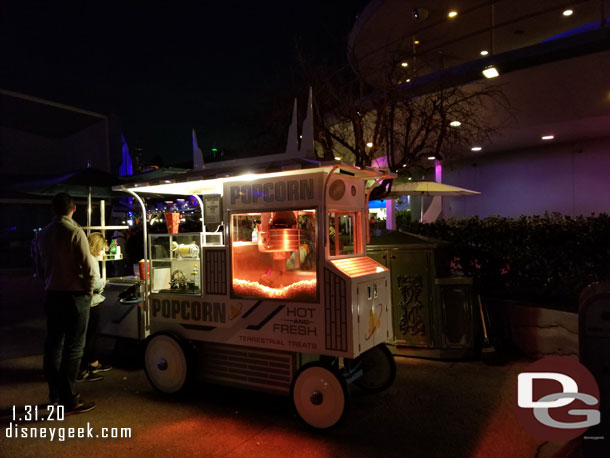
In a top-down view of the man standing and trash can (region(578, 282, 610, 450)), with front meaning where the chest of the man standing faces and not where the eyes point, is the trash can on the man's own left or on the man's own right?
on the man's own right

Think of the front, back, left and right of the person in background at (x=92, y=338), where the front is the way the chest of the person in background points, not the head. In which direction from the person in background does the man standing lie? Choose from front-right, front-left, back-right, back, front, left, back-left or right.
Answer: right

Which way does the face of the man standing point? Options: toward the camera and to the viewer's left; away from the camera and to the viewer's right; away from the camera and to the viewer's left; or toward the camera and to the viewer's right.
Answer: away from the camera and to the viewer's right

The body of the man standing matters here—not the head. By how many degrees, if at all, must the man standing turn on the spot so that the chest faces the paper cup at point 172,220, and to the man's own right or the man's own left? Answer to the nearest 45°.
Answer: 0° — they already face it

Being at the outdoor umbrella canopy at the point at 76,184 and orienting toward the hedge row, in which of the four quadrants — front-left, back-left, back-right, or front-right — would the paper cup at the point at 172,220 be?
front-right

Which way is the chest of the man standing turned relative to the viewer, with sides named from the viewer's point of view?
facing away from the viewer and to the right of the viewer

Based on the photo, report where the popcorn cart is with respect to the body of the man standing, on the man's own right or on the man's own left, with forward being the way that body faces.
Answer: on the man's own right

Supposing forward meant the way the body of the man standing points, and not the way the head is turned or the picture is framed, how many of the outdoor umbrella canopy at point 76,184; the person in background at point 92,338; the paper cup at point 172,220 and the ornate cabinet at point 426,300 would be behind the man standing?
0

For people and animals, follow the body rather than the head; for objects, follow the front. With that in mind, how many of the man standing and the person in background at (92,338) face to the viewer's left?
0

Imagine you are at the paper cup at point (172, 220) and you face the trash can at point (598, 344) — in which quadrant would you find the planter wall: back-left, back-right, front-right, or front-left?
front-left

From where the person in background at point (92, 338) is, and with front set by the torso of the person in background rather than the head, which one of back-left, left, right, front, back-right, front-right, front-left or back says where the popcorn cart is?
front-right

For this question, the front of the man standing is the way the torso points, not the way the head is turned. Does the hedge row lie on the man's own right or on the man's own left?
on the man's own right

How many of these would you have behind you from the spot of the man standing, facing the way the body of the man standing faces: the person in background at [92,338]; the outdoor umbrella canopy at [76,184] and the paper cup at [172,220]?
0

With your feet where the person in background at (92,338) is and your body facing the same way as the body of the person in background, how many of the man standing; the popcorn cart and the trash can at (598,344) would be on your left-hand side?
0

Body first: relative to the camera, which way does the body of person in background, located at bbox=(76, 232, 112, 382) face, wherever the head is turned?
to the viewer's right

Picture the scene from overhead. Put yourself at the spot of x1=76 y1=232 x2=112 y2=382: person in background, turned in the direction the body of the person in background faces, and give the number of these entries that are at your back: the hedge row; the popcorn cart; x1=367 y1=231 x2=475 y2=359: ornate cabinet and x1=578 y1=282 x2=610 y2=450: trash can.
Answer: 0
